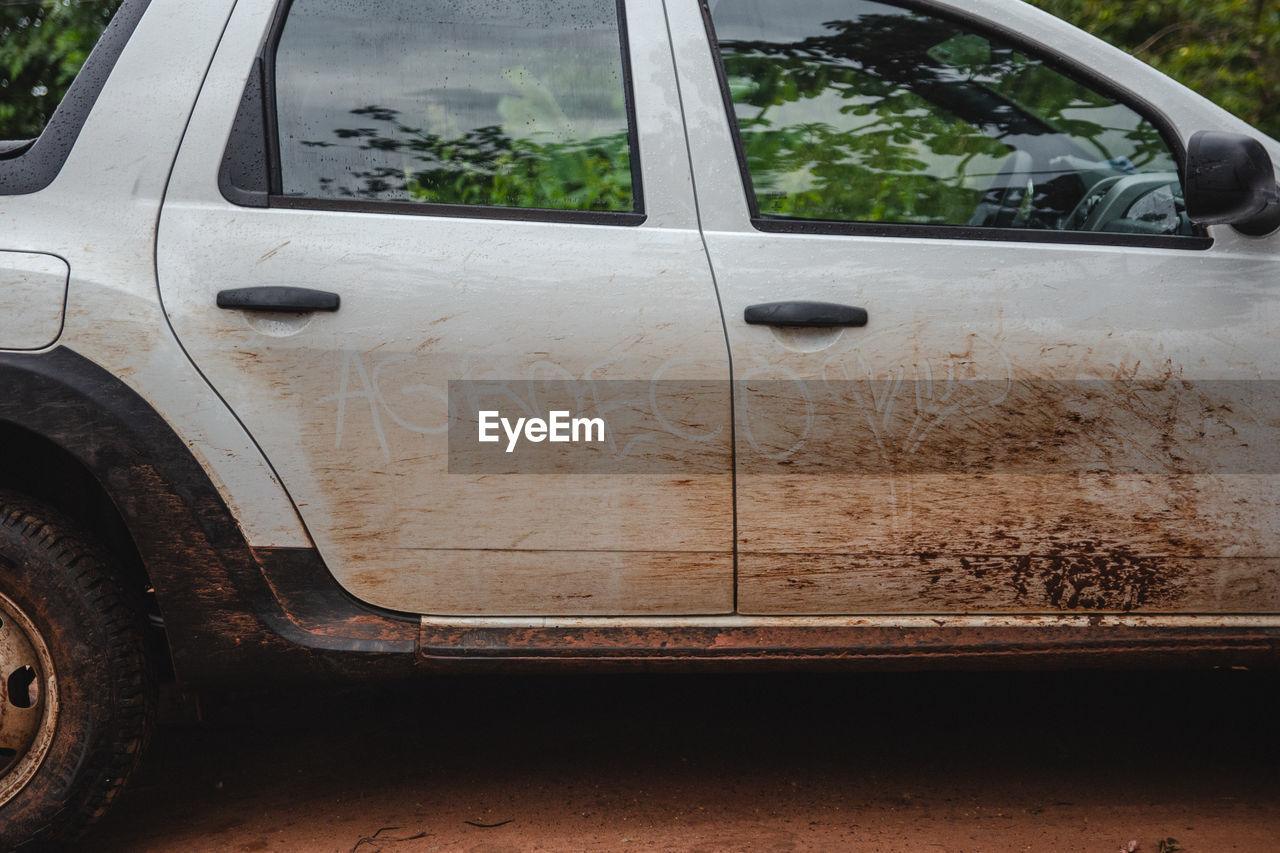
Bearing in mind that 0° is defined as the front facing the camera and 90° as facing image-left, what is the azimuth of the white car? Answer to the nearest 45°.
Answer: approximately 270°
